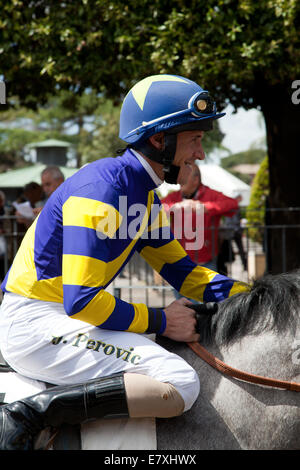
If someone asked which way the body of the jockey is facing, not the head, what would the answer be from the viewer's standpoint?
to the viewer's right

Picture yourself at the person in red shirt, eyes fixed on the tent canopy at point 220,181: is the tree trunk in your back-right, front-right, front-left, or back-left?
front-right

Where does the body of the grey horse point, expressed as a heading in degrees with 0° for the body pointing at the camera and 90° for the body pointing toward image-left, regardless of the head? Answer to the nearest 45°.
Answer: approximately 270°
